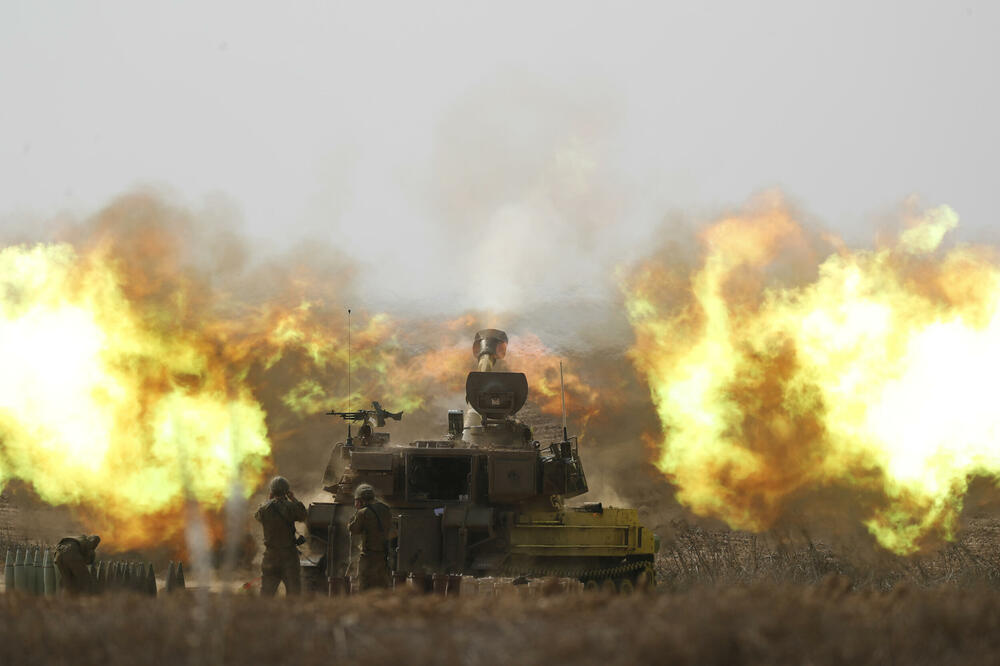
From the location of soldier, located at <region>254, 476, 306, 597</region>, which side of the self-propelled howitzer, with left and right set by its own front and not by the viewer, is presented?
back

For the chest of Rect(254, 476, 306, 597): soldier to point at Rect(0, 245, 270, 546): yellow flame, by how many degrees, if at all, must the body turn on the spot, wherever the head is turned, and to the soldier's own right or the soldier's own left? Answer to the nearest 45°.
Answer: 0° — they already face it

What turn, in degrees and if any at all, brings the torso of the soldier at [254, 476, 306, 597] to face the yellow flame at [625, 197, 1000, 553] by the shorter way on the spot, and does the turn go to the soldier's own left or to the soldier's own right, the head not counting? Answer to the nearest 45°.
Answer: approximately 45° to the soldier's own right

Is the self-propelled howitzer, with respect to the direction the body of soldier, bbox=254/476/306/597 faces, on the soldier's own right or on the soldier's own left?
on the soldier's own right

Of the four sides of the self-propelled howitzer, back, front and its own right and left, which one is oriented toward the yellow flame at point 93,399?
left

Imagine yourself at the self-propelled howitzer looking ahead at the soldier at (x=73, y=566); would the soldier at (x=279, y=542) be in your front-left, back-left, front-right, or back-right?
front-left

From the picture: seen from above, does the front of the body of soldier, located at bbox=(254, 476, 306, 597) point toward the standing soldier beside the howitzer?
no

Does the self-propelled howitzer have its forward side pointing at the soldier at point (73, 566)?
no

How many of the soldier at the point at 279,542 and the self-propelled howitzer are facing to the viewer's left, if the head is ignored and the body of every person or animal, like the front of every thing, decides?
0

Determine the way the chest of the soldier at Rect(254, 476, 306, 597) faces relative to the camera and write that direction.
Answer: away from the camera

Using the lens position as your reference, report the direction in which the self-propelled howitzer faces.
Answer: facing away from the viewer and to the right of the viewer

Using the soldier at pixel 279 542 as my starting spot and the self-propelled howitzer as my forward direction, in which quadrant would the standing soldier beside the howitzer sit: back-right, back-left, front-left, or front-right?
front-right
